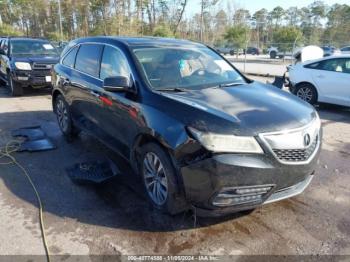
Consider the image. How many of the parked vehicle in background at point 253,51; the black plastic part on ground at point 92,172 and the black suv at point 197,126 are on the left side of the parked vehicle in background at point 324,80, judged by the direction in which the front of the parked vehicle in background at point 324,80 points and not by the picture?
1

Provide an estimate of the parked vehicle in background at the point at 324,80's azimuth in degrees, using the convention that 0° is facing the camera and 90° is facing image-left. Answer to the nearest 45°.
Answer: approximately 270°

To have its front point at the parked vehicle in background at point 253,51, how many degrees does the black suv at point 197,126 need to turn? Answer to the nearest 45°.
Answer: approximately 135° to its left

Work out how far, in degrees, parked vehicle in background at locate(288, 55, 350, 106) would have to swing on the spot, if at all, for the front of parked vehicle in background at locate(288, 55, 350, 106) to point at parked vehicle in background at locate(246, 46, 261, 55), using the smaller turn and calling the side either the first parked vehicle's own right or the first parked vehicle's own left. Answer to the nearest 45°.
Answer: approximately 90° to the first parked vehicle's own left

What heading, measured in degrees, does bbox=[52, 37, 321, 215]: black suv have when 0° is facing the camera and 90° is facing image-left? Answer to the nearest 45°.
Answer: approximately 315°

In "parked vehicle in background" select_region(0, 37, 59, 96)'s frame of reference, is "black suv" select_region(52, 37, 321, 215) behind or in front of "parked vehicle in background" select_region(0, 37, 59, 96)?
in front

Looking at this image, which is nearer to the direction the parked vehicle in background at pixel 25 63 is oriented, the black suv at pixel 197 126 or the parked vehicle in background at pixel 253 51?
the black suv
